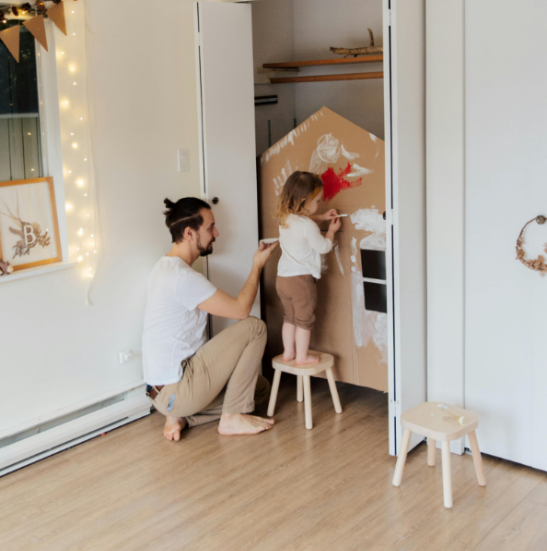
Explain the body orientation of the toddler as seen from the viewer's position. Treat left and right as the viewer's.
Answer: facing away from the viewer and to the right of the viewer

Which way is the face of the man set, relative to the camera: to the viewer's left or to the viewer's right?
to the viewer's right

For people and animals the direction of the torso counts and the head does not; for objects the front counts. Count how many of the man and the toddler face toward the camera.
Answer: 0

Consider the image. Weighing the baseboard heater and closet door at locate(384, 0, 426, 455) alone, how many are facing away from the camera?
0

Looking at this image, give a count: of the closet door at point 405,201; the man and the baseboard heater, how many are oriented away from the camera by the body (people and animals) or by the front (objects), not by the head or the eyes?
0

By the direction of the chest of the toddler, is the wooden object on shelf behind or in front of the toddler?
in front

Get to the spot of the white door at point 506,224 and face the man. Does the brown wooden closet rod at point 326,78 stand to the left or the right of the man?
right

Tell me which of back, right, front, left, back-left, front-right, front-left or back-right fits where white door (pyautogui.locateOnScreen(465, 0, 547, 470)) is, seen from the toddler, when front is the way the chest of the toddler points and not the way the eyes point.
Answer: right

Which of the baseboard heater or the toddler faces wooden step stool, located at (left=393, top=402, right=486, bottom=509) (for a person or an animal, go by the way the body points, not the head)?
the baseboard heater

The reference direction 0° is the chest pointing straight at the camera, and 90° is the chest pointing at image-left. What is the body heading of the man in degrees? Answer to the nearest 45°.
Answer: approximately 270°
